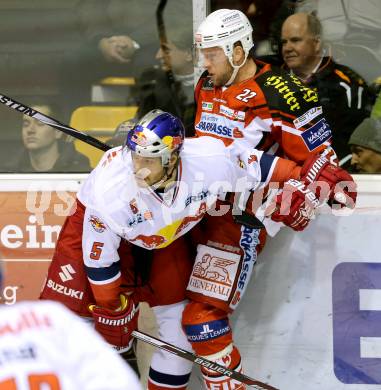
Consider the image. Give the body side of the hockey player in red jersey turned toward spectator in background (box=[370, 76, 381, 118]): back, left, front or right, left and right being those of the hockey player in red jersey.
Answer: back

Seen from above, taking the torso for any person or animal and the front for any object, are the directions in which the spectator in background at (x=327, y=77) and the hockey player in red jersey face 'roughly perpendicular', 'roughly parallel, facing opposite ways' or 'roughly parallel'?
roughly parallel

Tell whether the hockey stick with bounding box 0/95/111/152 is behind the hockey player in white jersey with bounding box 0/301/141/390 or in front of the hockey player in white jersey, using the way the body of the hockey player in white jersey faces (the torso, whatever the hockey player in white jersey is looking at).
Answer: in front

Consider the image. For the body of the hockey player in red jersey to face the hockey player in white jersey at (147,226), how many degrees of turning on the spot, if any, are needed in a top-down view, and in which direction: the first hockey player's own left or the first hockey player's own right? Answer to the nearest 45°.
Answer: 0° — they already face them

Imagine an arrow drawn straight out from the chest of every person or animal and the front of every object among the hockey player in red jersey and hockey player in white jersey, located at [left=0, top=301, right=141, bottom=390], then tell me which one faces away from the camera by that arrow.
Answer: the hockey player in white jersey

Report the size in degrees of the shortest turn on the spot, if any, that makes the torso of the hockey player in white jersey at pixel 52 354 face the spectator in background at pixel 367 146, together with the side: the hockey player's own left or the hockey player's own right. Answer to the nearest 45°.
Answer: approximately 45° to the hockey player's own right

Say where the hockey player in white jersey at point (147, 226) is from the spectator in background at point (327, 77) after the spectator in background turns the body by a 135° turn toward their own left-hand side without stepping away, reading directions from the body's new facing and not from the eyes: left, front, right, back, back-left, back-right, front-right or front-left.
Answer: back-right

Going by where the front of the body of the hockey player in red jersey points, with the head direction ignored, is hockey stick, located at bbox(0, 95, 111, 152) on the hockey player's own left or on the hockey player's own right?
on the hockey player's own right

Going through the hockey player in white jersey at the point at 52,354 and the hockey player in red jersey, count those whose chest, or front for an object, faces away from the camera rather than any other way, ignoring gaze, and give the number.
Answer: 1

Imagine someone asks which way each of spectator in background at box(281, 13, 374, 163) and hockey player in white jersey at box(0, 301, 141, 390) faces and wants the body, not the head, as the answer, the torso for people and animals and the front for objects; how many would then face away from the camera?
1

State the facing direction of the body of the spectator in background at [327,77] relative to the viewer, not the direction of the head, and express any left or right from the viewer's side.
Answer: facing the viewer and to the left of the viewer

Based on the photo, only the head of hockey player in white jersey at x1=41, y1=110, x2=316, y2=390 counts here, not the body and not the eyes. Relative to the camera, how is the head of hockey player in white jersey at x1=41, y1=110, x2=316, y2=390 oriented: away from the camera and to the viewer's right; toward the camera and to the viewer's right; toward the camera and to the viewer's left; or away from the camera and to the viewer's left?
toward the camera and to the viewer's left

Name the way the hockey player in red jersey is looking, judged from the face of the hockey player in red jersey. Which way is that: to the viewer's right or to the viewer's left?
to the viewer's left

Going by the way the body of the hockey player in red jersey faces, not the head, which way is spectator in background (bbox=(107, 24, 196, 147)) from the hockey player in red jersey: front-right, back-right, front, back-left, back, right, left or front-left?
right

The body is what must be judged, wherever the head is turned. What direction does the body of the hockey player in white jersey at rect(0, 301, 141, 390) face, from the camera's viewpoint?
away from the camera

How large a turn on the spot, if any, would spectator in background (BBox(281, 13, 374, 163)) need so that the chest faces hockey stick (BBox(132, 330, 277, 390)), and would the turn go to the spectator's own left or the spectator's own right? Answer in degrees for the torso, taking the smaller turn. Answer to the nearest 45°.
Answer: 0° — they already face it

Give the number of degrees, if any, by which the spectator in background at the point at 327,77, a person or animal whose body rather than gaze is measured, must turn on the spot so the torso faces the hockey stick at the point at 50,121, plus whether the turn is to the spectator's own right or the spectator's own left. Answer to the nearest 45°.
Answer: approximately 45° to the spectator's own right

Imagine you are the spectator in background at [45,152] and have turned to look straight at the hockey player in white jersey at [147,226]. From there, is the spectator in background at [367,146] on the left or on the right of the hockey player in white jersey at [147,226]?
left
